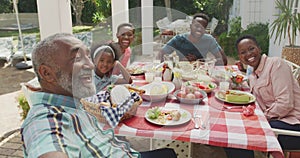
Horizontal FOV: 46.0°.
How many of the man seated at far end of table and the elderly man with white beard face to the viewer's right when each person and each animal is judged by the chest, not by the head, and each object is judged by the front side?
1

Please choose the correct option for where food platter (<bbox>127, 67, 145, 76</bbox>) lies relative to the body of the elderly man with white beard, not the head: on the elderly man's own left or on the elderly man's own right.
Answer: on the elderly man's own left

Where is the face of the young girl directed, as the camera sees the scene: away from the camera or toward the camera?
toward the camera

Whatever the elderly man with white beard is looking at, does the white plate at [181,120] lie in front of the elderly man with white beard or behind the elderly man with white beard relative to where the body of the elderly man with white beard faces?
in front

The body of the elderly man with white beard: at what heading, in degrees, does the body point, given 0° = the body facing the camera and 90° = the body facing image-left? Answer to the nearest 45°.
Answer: approximately 270°

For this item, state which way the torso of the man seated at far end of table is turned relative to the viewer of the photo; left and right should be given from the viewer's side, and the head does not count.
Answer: facing the viewer

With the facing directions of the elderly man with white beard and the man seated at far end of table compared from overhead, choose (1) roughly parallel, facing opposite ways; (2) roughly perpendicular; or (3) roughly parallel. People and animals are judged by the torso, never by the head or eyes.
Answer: roughly perpendicular

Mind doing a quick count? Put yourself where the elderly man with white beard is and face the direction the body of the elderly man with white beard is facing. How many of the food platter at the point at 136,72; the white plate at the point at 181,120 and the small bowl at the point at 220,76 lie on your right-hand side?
0

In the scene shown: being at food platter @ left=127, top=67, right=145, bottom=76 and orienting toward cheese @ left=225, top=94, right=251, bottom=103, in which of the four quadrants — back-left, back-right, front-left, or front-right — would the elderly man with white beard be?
front-right

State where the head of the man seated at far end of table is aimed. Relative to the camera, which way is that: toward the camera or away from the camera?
toward the camera

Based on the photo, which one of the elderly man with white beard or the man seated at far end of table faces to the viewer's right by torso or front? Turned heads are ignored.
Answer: the elderly man with white beard

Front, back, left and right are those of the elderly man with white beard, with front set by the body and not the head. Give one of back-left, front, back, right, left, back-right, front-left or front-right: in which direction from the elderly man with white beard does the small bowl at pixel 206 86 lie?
front-left

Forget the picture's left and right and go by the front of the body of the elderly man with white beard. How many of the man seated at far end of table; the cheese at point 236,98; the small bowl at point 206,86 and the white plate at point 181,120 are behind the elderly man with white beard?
0
